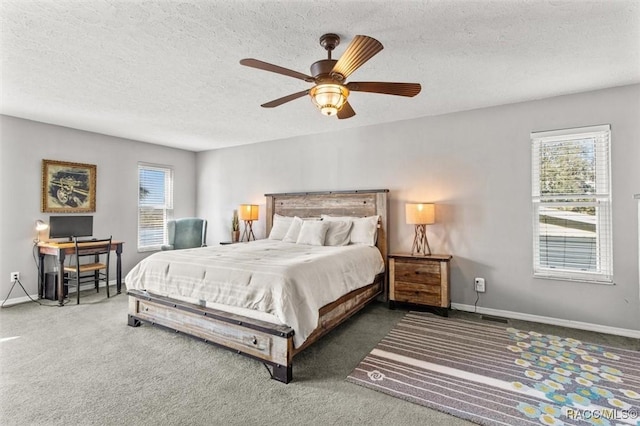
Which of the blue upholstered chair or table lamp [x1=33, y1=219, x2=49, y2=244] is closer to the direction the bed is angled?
the table lamp

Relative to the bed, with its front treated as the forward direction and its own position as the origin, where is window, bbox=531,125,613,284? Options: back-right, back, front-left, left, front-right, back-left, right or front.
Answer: back-left

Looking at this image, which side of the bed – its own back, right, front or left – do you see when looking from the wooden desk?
right

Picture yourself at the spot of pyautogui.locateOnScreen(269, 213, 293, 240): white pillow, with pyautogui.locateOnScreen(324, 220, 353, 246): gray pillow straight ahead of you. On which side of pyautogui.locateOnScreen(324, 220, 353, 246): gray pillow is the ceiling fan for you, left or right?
right

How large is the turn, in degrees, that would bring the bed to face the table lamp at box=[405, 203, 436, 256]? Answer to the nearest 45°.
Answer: approximately 135° to its left

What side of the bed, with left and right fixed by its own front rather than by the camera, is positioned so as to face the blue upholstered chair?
right

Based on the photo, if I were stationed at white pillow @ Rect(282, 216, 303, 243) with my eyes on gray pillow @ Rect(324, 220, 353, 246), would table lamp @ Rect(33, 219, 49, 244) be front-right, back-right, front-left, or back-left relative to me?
back-right

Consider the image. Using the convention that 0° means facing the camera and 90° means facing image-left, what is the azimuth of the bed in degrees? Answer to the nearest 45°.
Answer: approximately 45°

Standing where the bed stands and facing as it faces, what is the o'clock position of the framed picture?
The framed picture is roughly at 3 o'clock from the bed.
